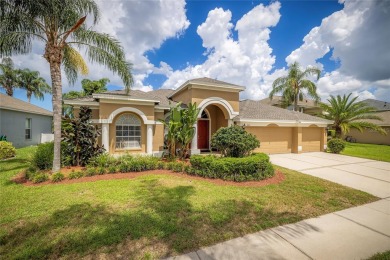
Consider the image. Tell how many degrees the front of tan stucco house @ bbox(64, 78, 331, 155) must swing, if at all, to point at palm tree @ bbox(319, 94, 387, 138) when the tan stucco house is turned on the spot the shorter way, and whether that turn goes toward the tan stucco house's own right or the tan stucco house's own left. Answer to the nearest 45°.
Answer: approximately 135° to the tan stucco house's own left

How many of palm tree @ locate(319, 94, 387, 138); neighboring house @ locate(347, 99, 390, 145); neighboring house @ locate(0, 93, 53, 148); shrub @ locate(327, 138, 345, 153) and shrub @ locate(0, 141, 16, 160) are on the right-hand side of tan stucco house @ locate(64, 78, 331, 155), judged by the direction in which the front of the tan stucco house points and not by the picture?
2

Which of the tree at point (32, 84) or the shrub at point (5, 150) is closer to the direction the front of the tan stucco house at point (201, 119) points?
the shrub

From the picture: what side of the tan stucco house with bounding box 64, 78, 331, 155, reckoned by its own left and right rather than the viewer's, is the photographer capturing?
front

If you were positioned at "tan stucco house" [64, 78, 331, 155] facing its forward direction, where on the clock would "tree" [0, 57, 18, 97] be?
The tree is roughly at 4 o'clock from the tan stucco house.

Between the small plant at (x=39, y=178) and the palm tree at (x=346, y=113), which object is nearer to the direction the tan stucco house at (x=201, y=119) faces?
the small plant

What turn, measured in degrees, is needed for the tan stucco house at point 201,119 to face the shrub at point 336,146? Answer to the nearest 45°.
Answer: approximately 90° to its left

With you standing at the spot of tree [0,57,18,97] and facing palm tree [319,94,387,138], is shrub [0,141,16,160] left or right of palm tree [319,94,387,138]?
right

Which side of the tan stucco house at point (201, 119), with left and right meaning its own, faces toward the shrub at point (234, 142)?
front

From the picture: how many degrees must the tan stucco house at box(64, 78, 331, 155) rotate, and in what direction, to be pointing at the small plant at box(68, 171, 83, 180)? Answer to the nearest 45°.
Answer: approximately 45° to its right

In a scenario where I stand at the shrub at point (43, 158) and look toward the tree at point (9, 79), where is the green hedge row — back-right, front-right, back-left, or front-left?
back-right

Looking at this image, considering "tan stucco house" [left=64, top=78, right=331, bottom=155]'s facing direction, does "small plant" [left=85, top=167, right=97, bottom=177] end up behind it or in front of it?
in front

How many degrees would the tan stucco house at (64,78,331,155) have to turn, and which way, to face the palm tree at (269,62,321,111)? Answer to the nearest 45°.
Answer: approximately 135° to its left
